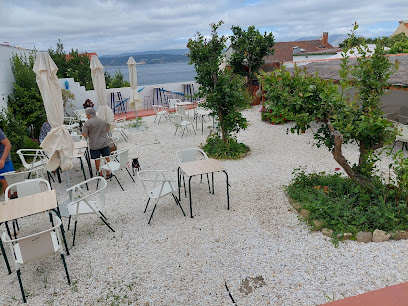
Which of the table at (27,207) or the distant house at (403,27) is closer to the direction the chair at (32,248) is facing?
the table

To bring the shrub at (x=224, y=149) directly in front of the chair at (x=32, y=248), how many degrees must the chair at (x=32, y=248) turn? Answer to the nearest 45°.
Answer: approximately 45° to its right

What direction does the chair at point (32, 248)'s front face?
away from the camera

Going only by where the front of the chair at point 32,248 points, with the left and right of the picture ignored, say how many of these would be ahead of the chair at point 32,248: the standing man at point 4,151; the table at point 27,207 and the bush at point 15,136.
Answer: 3

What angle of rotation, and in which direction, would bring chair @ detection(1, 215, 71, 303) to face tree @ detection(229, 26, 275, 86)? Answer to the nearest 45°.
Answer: approximately 45° to its right

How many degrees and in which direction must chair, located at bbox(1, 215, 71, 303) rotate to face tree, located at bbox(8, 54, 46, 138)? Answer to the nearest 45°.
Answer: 0° — it already faces it

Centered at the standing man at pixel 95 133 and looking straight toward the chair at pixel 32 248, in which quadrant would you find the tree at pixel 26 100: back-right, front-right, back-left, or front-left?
back-right

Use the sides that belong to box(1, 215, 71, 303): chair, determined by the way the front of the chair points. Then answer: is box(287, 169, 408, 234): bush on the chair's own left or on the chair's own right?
on the chair's own right

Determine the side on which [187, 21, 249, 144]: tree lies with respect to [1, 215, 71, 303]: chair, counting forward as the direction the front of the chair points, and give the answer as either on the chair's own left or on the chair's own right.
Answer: on the chair's own right

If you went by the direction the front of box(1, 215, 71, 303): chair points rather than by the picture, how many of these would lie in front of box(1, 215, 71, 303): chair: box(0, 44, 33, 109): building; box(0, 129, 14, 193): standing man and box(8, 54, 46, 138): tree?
3

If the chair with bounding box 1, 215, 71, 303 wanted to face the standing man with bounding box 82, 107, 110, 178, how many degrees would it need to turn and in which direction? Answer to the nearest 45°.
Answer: approximately 45° to its right
